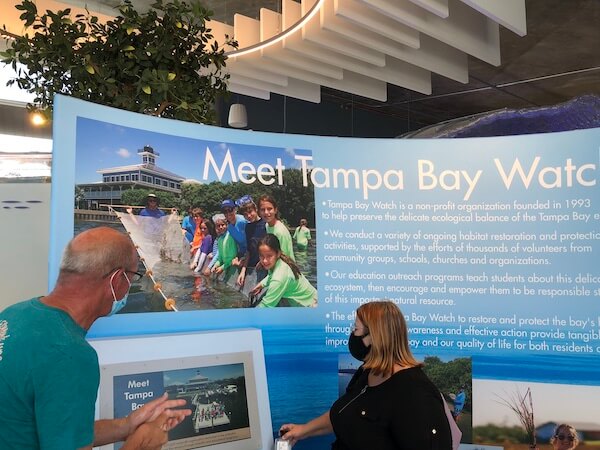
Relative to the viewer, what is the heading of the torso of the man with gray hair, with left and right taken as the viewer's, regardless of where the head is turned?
facing away from the viewer and to the right of the viewer

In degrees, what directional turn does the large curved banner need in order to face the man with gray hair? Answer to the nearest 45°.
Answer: approximately 45° to its right

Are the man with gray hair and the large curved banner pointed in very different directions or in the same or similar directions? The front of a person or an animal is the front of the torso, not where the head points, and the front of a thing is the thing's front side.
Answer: very different directions

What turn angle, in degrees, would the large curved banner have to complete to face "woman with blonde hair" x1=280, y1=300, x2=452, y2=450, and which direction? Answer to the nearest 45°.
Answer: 0° — it already faces them

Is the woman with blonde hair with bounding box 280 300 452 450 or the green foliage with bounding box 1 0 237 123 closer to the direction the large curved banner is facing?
the woman with blonde hair

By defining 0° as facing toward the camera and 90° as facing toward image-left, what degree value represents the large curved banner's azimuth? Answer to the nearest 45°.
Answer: approximately 0°

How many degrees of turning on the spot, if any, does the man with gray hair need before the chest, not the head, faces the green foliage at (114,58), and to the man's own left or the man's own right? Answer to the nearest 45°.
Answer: approximately 45° to the man's own left

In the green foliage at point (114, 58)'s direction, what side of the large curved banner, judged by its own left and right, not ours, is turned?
right

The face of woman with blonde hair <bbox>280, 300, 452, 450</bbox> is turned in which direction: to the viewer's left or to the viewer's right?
to the viewer's left

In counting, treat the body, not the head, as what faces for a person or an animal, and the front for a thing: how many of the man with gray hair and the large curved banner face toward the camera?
1

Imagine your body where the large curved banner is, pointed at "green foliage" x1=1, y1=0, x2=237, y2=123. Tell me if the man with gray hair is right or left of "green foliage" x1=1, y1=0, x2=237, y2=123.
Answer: left

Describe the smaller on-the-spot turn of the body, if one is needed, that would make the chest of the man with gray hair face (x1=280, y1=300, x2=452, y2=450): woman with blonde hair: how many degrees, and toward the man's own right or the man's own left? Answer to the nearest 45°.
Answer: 0° — they already face them
